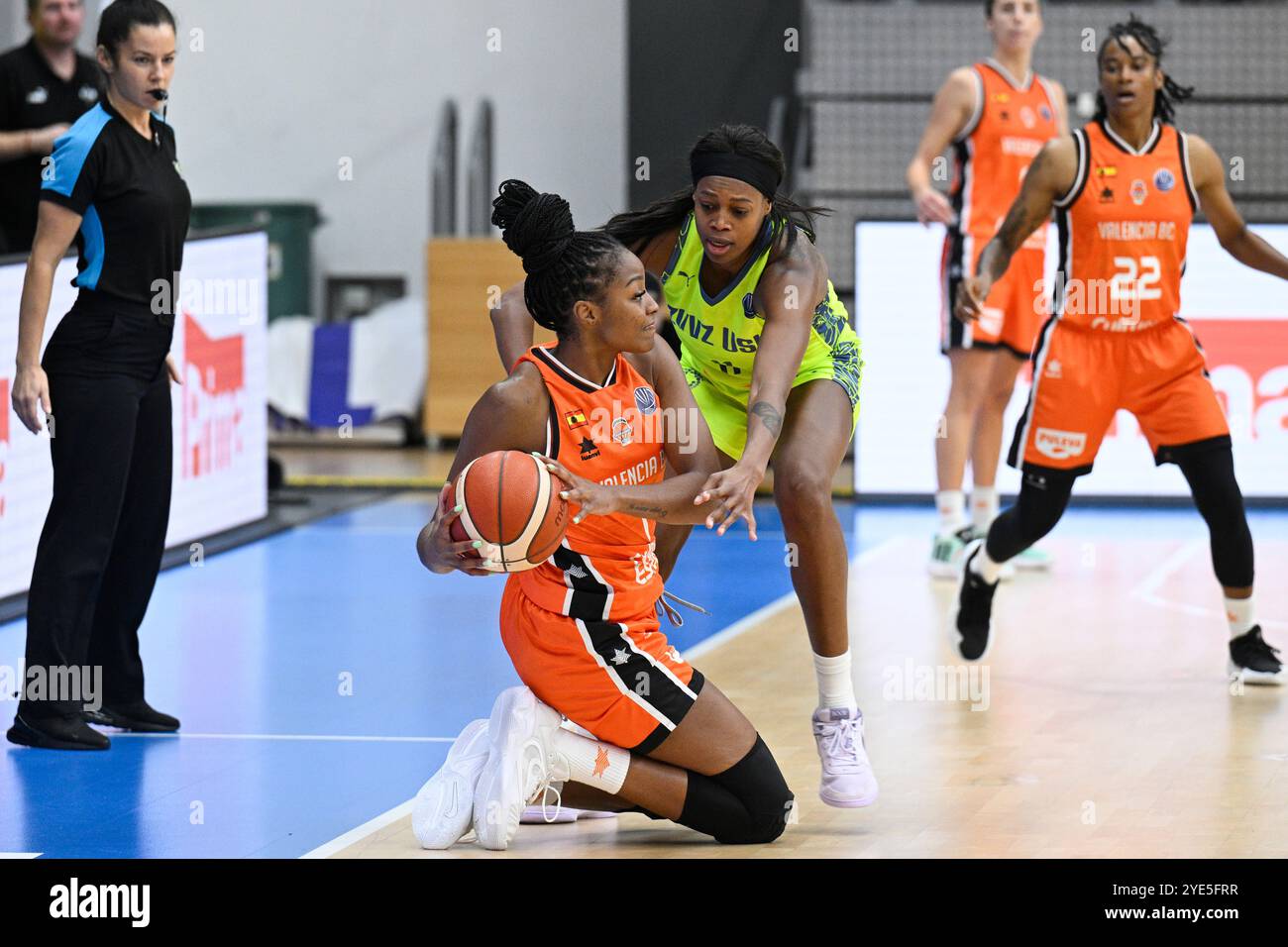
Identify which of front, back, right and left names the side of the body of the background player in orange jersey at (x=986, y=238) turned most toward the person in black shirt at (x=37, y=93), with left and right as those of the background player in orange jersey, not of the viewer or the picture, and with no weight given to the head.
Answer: right

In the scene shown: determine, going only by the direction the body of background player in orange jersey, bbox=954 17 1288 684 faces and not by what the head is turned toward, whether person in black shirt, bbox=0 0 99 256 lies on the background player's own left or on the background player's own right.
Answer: on the background player's own right

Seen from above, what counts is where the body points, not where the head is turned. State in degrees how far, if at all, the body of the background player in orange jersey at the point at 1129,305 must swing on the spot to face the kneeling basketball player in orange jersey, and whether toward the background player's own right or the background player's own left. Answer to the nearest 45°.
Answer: approximately 45° to the background player's own right

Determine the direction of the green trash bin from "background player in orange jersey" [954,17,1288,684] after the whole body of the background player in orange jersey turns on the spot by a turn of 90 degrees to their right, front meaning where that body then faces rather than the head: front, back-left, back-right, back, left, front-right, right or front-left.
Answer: front-right

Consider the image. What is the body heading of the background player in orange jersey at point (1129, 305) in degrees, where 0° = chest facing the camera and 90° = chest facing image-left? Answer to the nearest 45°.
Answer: approximately 0°

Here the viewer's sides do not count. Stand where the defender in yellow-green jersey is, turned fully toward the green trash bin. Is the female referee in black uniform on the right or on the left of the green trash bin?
left

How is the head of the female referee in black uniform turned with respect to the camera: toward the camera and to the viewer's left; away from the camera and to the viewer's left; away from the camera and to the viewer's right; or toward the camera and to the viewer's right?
toward the camera and to the viewer's right

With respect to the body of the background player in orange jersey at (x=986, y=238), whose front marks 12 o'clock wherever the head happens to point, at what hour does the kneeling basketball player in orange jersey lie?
The kneeling basketball player in orange jersey is roughly at 2 o'clock from the background player in orange jersey.

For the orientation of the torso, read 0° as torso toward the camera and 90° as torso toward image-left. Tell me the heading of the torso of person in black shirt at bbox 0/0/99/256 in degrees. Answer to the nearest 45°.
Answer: approximately 315°

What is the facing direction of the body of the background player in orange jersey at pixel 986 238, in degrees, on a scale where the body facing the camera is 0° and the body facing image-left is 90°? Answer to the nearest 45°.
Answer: approximately 315°
